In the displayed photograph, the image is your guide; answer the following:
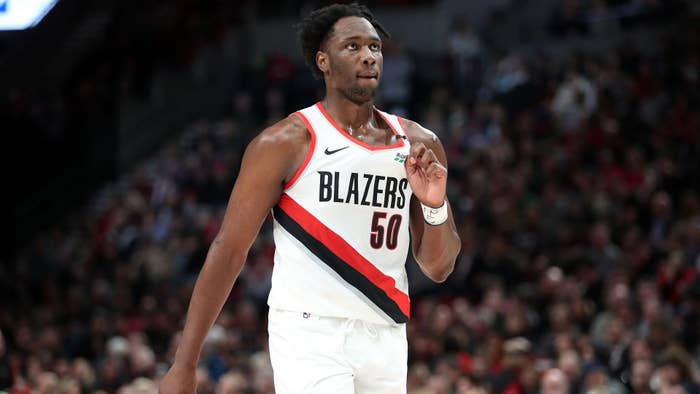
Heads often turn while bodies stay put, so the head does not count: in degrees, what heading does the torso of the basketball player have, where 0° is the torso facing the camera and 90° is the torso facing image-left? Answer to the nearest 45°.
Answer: approximately 315°

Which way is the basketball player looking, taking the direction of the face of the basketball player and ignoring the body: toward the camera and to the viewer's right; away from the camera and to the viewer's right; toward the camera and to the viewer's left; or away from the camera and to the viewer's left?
toward the camera and to the viewer's right
